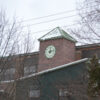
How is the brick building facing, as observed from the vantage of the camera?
facing the viewer and to the left of the viewer
